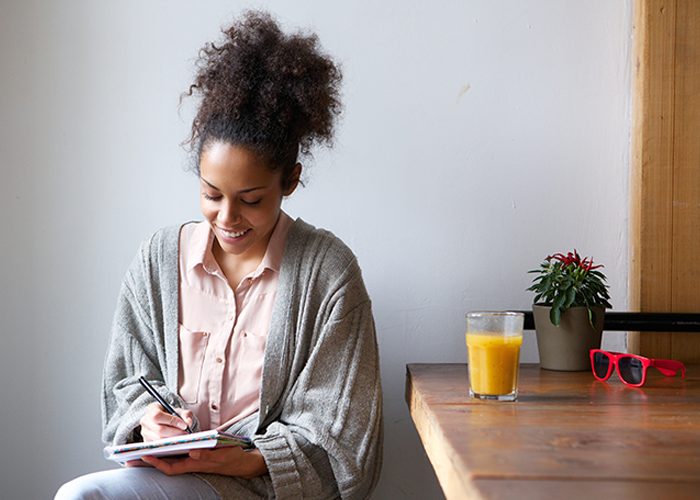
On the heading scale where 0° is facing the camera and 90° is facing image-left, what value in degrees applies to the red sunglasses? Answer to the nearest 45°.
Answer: approximately 45°

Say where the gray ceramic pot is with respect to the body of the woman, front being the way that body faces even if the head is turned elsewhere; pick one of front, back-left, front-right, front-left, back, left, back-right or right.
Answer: back-left

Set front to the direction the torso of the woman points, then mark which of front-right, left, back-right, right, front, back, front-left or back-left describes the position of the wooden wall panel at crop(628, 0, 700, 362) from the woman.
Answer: back-left

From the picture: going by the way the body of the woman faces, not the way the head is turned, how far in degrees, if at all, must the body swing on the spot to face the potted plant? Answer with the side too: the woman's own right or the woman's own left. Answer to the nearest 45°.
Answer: approximately 135° to the woman's own left

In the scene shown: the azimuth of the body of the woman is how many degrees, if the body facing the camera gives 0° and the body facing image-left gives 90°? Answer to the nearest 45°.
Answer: approximately 45°
